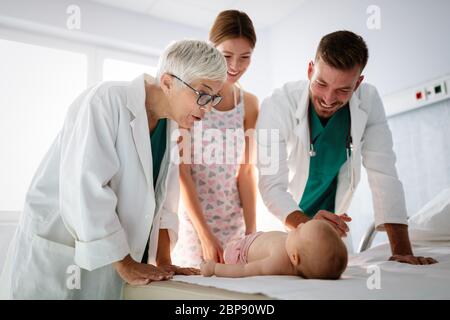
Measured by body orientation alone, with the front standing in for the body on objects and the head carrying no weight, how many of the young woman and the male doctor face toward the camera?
2

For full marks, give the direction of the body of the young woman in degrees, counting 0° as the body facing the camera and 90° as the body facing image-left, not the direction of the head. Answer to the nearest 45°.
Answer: approximately 0°

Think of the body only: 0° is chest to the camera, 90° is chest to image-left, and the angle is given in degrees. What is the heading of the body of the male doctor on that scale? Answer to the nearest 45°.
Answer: approximately 0°
